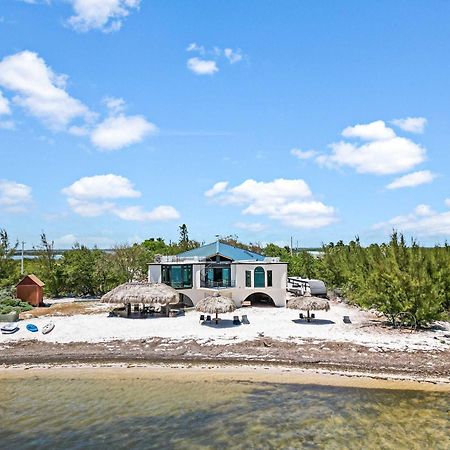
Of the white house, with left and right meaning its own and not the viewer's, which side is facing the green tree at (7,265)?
right

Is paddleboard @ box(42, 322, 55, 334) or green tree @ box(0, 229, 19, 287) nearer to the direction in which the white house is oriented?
the paddleboard

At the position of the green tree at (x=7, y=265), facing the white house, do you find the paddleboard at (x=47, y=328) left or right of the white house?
right

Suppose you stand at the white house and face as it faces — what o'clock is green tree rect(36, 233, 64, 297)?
The green tree is roughly at 4 o'clock from the white house.

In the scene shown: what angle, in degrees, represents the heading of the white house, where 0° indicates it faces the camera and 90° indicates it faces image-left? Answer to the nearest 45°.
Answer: approximately 0°

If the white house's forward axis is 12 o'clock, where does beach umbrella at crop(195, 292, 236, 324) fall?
The beach umbrella is roughly at 12 o'clock from the white house.

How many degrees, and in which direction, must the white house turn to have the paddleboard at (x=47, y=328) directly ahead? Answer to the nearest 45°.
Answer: approximately 45° to its right

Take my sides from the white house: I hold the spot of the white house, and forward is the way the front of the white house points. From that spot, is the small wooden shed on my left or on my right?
on my right
